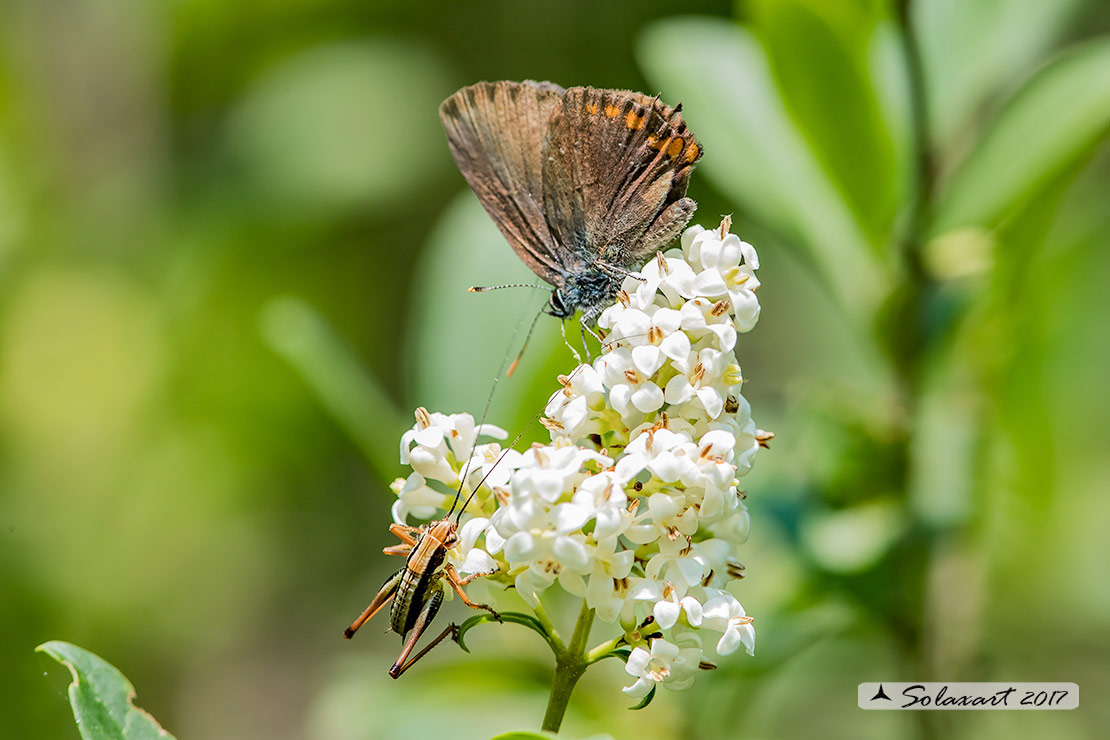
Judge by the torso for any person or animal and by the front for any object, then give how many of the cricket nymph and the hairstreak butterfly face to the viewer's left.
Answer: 1

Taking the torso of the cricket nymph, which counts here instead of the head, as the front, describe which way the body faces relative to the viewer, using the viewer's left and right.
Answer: facing away from the viewer and to the right of the viewer

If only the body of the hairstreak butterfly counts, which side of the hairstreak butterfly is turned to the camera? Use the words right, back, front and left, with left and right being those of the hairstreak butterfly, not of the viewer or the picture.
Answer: left

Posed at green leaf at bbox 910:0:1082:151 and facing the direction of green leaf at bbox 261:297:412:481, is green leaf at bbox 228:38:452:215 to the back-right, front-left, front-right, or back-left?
front-right

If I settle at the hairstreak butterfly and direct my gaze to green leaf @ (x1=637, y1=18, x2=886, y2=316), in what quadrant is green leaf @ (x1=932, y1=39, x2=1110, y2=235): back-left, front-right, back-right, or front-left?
front-right
